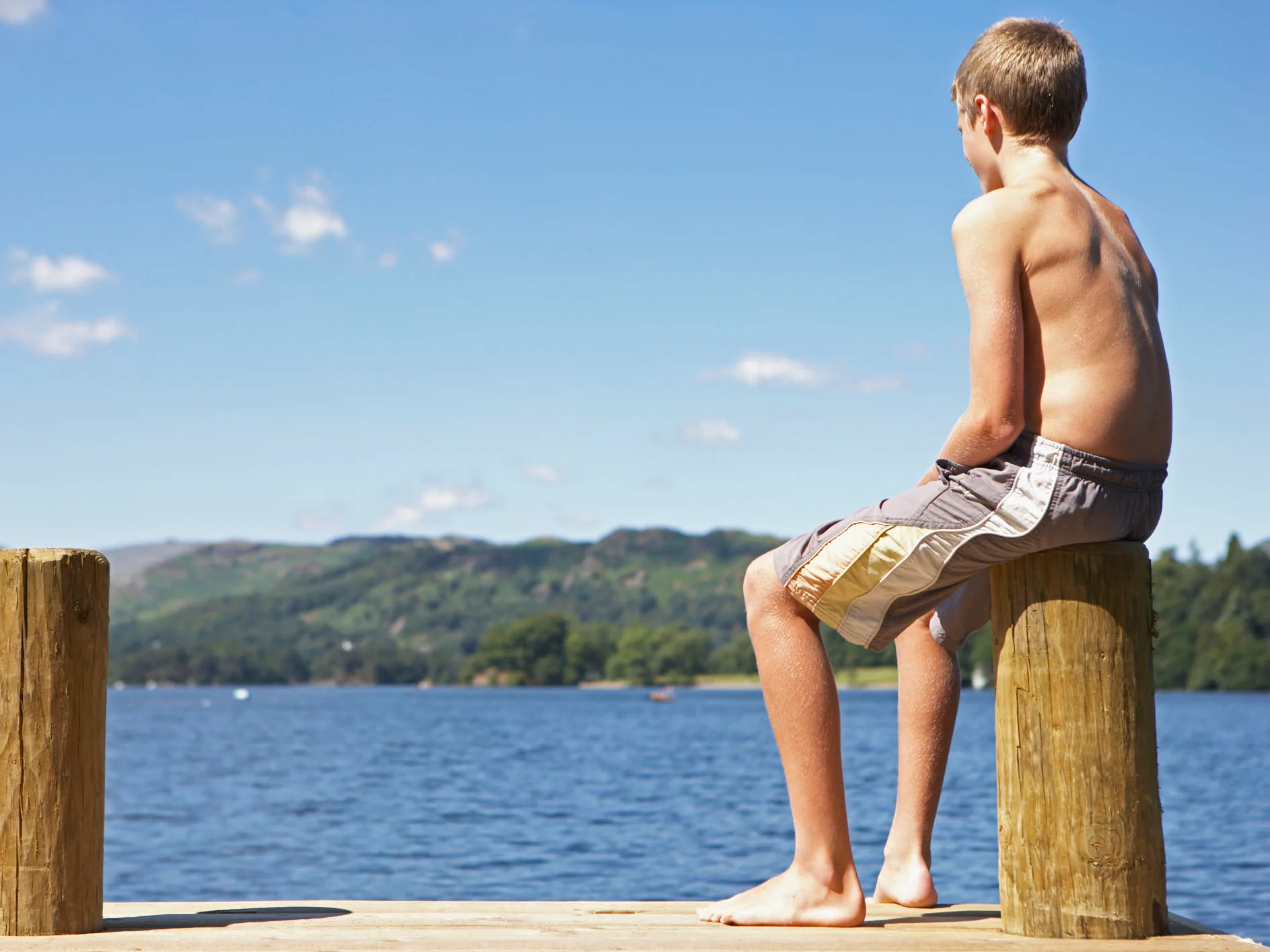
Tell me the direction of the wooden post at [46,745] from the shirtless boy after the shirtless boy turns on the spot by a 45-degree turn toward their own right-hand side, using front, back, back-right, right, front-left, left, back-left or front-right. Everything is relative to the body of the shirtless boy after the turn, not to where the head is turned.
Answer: left

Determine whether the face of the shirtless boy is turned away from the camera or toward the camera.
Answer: away from the camera

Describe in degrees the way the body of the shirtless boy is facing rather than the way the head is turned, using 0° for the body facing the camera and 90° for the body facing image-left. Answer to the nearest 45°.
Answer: approximately 135°
